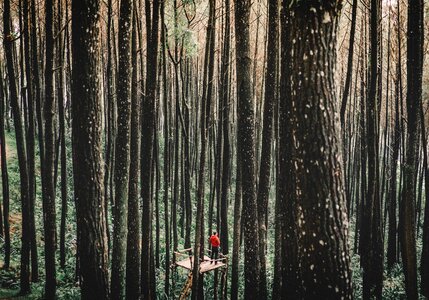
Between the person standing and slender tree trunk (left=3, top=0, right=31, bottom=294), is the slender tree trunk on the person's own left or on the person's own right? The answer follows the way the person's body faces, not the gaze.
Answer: on the person's own left

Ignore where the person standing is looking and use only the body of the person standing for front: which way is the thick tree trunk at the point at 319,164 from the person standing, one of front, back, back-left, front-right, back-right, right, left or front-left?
back

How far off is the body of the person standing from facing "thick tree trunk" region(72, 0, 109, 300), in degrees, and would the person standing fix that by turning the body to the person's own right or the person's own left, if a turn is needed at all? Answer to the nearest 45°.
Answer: approximately 180°

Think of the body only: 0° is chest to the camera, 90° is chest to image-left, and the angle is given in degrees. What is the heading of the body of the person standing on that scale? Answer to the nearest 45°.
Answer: approximately 180°

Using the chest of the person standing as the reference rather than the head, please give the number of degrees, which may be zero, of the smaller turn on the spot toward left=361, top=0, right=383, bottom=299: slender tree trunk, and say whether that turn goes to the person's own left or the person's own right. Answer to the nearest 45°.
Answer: approximately 135° to the person's own right
